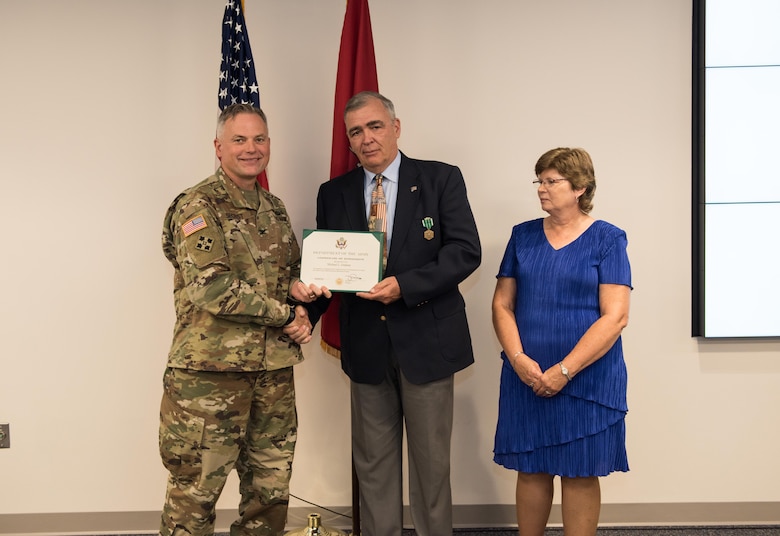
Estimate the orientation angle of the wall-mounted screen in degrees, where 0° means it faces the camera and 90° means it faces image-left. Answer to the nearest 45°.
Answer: approximately 0°

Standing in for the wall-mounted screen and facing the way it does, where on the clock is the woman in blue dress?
The woman in blue dress is roughly at 1 o'clock from the wall-mounted screen.

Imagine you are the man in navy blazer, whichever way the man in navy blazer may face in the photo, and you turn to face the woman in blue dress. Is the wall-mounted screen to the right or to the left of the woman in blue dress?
left

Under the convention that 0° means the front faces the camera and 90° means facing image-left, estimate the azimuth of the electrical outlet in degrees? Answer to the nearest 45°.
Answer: approximately 0°

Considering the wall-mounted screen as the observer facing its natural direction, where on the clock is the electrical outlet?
The electrical outlet is roughly at 2 o'clock from the wall-mounted screen.

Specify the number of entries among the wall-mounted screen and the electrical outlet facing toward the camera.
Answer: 2

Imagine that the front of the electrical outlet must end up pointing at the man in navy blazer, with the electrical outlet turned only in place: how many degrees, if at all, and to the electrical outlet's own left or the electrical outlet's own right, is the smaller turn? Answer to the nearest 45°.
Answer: approximately 45° to the electrical outlet's own left

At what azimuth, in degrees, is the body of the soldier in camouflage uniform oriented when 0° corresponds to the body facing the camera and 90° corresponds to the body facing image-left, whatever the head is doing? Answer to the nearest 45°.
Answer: approximately 315°
